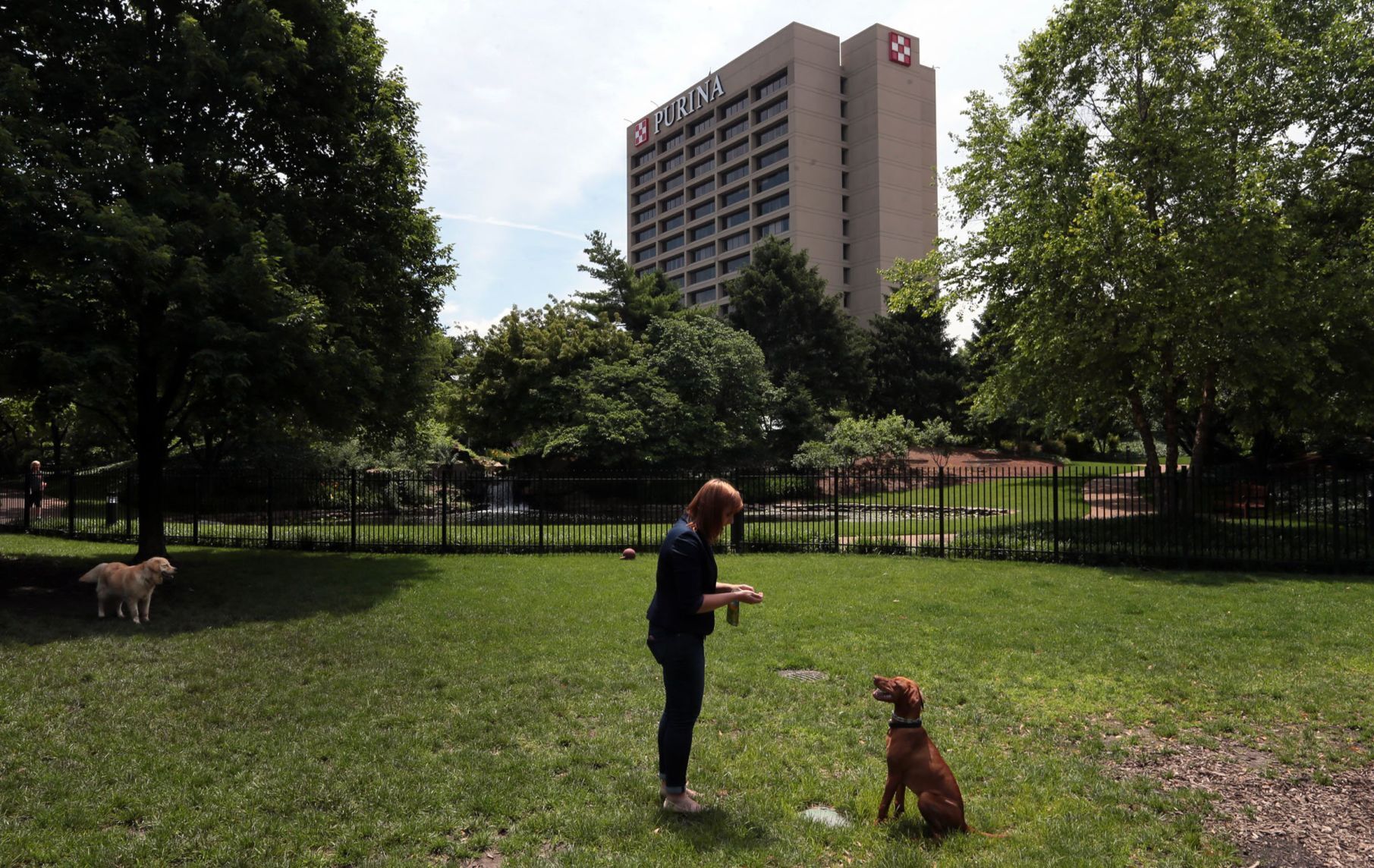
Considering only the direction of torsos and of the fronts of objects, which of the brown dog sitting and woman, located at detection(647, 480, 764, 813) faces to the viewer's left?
the brown dog sitting

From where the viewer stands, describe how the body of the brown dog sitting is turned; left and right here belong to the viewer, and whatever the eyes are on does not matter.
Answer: facing to the left of the viewer

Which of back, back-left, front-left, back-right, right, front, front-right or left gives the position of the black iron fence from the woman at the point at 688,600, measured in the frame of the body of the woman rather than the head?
left

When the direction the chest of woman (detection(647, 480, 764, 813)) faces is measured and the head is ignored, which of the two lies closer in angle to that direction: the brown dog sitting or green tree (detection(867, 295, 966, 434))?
the brown dog sitting

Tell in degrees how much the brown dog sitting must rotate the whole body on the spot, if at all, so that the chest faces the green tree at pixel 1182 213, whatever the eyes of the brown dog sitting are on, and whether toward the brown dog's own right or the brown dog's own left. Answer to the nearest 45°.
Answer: approximately 90° to the brown dog's own right

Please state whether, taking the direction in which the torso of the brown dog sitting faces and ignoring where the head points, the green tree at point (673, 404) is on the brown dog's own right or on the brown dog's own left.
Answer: on the brown dog's own right

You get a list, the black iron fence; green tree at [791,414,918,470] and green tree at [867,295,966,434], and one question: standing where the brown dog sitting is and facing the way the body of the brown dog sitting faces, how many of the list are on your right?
3

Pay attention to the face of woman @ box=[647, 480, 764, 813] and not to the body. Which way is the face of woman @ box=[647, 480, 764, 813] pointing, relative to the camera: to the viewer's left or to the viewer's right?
to the viewer's right

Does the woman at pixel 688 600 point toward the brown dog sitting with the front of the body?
yes

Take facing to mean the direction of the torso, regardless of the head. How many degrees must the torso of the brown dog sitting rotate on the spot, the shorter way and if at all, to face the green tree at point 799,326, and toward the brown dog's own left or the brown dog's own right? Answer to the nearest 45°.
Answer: approximately 90° to the brown dog's own right

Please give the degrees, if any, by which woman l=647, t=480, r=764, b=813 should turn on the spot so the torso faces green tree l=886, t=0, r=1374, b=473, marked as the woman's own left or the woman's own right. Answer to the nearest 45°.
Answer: approximately 45° to the woman's own left

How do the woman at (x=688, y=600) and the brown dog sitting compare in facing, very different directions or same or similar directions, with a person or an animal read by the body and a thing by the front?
very different directions

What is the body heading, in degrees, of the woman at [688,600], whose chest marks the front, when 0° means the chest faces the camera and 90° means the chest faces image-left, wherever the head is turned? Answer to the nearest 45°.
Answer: approximately 270°
